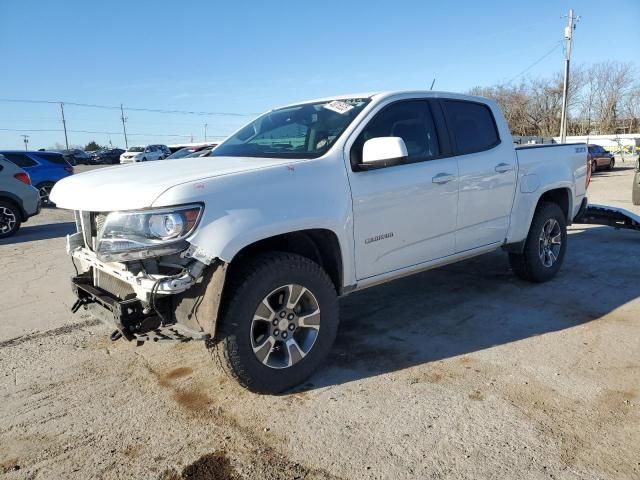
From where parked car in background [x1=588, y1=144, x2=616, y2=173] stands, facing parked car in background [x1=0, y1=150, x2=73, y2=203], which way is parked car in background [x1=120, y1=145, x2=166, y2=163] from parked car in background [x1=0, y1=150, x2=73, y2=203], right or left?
right

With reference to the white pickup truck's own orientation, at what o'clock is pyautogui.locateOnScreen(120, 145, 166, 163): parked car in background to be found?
The parked car in background is roughly at 4 o'clock from the white pickup truck.

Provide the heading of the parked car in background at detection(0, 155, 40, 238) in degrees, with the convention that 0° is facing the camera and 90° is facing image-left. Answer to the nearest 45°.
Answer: approximately 90°

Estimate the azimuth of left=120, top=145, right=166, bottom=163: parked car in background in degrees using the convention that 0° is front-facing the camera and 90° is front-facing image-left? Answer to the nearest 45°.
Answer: approximately 45°

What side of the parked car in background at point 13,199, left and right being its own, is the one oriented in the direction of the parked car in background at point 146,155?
right

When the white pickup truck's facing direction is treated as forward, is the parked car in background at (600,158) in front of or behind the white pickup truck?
behind

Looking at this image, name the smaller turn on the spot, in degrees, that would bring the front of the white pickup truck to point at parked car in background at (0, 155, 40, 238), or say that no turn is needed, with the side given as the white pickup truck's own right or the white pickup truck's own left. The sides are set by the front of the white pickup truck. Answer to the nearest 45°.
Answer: approximately 90° to the white pickup truck's own right

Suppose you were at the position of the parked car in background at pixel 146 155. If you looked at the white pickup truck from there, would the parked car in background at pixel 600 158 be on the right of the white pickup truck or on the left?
left
